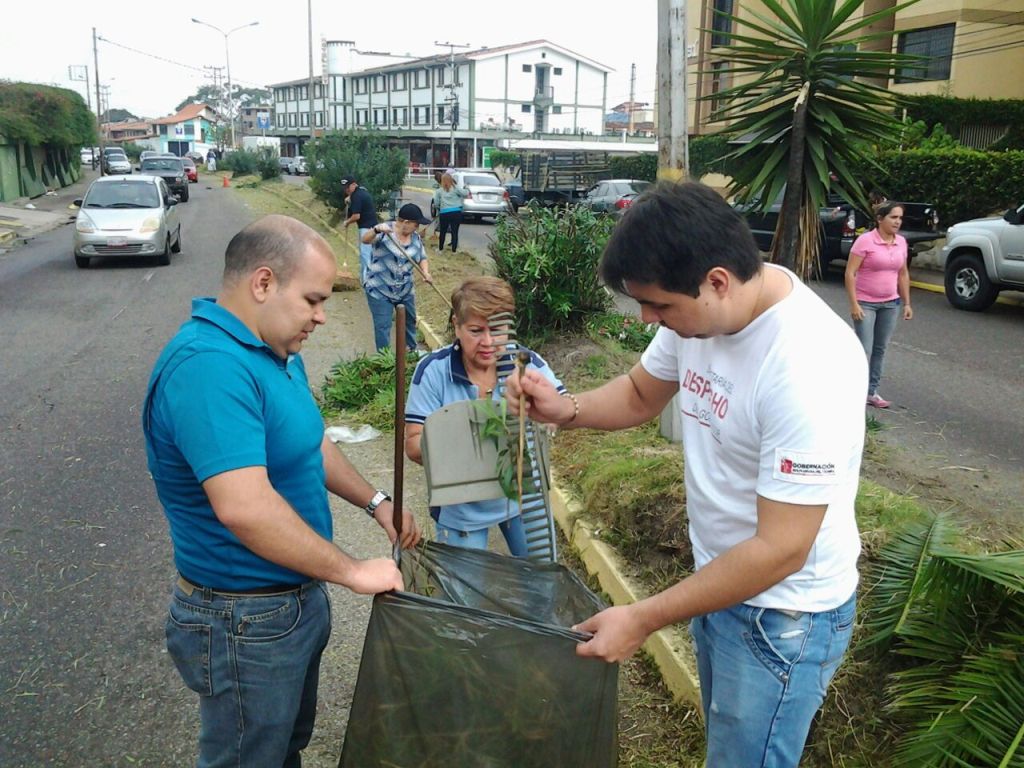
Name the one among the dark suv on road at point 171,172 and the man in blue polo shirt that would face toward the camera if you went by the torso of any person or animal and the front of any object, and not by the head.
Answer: the dark suv on road

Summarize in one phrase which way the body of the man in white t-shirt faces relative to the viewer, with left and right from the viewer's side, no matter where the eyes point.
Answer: facing the viewer and to the left of the viewer

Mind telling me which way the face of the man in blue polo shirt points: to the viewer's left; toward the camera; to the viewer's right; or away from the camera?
to the viewer's right

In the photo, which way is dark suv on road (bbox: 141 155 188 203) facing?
toward the camera

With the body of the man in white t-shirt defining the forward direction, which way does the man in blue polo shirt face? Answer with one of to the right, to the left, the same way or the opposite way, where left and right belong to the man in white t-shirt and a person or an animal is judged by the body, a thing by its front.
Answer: the opposite way

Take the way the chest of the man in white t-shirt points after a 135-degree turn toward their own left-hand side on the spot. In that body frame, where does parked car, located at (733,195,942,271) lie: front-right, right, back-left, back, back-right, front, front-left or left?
left

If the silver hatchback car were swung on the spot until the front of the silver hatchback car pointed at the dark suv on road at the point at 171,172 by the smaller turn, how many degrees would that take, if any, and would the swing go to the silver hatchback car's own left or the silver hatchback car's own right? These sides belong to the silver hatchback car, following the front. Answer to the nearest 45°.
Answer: approximately 180°

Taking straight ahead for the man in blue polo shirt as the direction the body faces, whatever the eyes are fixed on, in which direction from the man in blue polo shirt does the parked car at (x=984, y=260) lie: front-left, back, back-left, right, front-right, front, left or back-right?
front-left

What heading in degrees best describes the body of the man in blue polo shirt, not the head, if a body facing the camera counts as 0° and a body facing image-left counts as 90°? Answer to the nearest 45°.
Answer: approximately 270°

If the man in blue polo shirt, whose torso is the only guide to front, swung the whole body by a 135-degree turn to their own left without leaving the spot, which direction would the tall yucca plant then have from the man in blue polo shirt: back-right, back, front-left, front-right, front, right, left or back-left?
right

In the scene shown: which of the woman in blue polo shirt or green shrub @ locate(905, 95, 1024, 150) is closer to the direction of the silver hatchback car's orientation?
the woman in blue polo shirt

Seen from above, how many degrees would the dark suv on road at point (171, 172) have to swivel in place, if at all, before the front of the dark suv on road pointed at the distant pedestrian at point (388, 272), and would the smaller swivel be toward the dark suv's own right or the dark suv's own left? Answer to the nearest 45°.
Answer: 0° — it already faces them

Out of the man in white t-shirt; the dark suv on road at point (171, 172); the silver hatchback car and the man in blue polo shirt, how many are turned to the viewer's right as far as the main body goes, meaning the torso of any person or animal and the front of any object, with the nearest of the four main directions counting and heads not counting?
1

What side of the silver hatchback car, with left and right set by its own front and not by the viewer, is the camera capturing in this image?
front
